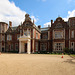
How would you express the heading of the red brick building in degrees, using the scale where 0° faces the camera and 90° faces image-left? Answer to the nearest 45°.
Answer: approximately 0°
